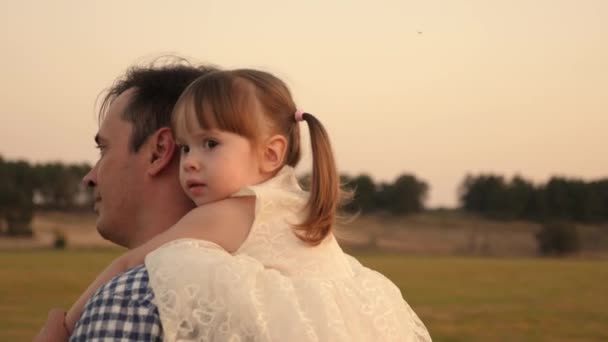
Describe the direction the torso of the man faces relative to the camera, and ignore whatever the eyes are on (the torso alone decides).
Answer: to the viewer's left

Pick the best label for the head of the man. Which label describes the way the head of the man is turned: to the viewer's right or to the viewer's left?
to the viewer's left

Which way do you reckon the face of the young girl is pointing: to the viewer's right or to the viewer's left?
to the viewer's left
